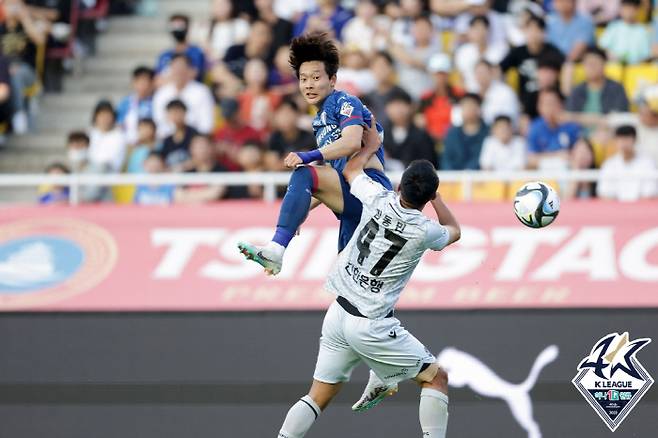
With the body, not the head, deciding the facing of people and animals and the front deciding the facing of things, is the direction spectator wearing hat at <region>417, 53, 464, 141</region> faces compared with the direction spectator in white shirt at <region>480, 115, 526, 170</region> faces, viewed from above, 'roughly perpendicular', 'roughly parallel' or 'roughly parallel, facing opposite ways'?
roughly parallel

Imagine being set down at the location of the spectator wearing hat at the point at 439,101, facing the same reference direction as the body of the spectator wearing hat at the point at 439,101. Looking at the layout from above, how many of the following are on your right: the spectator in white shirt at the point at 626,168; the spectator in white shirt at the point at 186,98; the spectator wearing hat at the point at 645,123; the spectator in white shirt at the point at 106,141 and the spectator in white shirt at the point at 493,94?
2

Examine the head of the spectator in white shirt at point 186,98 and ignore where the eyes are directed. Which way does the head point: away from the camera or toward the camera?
toward the camera

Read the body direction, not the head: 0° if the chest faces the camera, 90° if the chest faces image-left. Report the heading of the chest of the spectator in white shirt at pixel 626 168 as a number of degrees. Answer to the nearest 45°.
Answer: approximately 0°

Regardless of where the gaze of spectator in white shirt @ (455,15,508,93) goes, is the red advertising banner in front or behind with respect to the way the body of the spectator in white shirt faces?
in front

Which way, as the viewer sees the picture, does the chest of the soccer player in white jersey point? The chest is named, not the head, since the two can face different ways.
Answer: away from the camera

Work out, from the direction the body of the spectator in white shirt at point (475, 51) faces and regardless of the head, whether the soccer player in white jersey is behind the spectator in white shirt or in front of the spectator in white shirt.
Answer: in front

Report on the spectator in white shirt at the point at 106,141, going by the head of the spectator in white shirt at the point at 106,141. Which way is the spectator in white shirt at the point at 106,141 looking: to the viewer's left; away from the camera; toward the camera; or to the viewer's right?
toward the camera

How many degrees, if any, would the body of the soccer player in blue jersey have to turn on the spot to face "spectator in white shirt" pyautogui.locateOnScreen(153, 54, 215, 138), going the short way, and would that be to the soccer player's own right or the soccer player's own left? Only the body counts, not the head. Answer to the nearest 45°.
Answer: approximately 135° to the soccer player's own right

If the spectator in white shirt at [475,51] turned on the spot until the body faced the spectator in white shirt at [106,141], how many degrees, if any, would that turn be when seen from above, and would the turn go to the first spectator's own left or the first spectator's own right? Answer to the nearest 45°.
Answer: approximately 90° to the first spectator's own right

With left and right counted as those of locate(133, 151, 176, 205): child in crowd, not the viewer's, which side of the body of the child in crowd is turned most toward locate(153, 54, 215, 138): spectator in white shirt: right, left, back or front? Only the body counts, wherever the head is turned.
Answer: back

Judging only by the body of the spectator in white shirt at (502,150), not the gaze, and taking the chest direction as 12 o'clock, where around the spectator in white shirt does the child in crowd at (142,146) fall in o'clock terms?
The child in crowd is roughly at 3 o'clock from the spectator in white shirt.

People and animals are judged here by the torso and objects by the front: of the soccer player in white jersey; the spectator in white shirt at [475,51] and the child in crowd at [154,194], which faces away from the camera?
the soccer player in white jersey

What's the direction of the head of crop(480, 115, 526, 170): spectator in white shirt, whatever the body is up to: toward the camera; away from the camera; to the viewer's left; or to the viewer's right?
toward the camera

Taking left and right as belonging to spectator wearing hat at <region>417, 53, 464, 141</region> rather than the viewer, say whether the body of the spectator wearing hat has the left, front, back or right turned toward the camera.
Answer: front

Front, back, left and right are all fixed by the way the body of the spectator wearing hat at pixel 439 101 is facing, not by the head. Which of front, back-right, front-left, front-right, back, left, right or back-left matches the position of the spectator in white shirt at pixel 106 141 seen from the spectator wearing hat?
right

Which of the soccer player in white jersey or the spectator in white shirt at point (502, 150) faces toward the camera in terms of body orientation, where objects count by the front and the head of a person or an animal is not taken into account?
the spectator in white shirt

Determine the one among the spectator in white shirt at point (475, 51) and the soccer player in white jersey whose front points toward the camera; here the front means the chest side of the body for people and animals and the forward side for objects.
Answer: the spectator in white shirt
